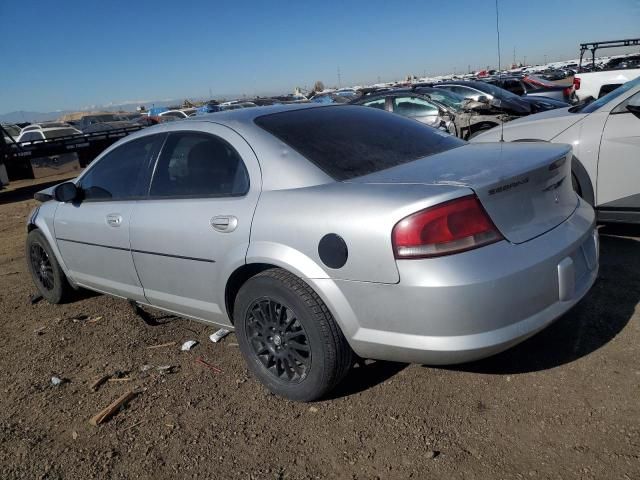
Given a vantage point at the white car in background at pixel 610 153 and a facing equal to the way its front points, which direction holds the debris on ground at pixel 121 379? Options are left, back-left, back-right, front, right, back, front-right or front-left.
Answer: front-left

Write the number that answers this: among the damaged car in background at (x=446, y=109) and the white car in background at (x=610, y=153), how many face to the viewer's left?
1

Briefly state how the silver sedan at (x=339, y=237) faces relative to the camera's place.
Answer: facing away from the viewer and to the left of the viewer

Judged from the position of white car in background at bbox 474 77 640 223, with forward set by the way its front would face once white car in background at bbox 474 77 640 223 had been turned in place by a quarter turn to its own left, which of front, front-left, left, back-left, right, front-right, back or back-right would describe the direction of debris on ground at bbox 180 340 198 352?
front-right

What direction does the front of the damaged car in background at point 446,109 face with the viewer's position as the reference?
facing the viewer and to the right of the viewer

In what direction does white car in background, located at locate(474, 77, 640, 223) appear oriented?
to the viewer's left

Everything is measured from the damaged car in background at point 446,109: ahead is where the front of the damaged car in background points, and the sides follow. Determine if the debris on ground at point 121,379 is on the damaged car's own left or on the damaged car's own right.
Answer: on the damaged car's own right

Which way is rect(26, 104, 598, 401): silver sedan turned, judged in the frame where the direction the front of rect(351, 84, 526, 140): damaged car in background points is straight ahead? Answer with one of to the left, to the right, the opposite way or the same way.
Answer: the opposite way

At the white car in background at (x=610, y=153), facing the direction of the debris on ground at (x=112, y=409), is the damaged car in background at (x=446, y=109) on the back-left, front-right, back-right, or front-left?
back-right

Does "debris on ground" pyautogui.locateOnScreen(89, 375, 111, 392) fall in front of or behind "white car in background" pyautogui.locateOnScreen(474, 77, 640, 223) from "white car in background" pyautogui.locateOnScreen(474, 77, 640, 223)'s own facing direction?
in front
